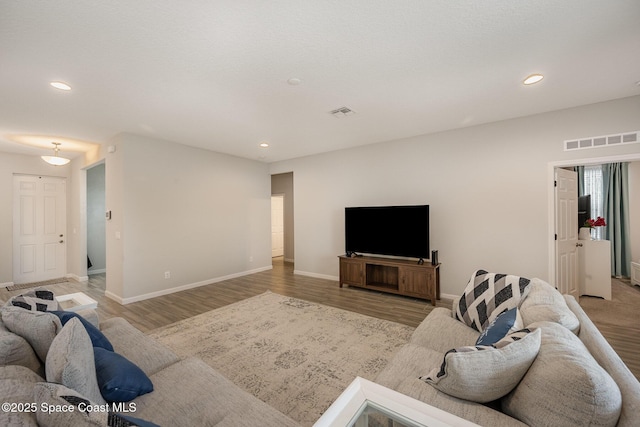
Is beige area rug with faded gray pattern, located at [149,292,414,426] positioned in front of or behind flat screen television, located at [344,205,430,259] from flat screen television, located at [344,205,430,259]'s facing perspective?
in front

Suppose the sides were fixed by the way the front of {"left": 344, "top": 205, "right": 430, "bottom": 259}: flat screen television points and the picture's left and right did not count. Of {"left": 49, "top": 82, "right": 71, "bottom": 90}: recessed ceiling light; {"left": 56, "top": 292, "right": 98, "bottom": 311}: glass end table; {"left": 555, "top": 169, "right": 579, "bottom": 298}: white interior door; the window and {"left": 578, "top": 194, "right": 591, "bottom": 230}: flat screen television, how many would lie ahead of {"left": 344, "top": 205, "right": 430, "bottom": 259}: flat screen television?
2

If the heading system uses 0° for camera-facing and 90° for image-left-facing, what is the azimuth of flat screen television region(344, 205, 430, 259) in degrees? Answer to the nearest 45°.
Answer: approximately 45°

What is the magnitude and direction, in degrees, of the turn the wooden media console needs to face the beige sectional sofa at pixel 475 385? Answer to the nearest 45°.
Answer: approximately 45° to its left

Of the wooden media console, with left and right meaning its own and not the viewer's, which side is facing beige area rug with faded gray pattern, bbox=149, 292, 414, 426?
front

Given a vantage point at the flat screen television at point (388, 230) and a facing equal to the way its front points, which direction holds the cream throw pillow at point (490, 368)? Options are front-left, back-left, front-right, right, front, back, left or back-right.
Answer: front-left

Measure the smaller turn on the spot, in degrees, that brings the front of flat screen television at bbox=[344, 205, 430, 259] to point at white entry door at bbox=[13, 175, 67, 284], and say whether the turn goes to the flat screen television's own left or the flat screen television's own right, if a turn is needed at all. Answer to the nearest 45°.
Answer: approximately 45° to the flat screen television's own right

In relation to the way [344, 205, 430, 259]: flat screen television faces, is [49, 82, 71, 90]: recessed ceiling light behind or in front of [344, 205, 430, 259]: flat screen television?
in front

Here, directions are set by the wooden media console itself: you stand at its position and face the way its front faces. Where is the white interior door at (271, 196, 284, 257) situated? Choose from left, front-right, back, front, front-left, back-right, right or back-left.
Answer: right

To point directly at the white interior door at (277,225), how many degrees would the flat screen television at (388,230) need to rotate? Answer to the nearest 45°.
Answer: approximately 90° to its right

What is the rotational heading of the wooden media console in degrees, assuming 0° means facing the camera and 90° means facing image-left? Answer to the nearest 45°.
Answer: approximately 45°

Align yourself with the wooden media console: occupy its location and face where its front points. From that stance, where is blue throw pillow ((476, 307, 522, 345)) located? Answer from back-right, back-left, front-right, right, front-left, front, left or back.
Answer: front-left

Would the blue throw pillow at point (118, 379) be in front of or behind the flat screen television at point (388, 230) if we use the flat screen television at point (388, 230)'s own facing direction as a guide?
in front

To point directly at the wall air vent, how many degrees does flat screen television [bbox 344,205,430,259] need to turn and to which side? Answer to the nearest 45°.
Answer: approximately 135° to its left

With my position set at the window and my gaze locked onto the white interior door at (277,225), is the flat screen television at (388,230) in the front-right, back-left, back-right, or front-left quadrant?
front-left
